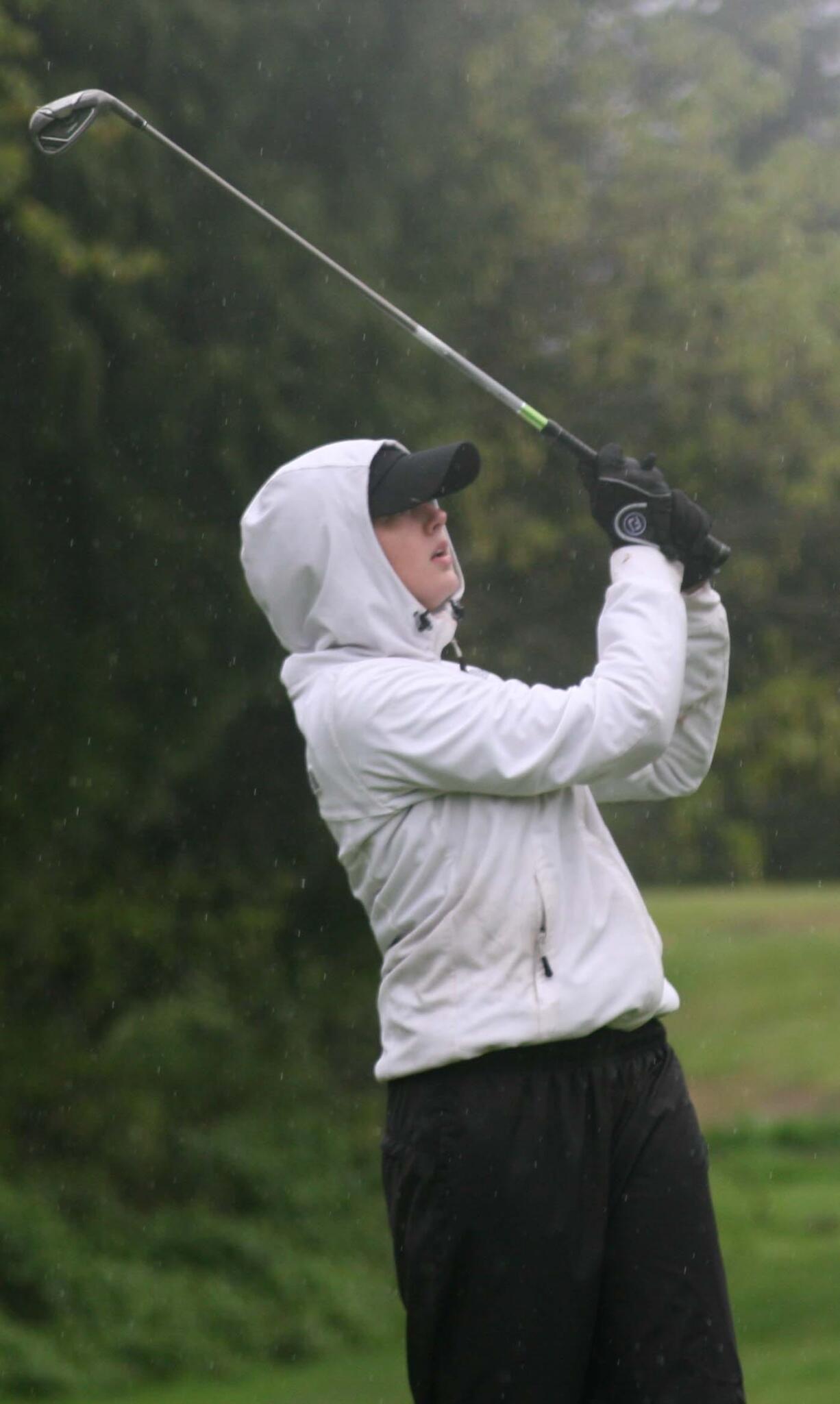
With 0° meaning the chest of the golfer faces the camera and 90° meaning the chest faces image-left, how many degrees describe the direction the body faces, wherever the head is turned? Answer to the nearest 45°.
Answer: approximately 270°

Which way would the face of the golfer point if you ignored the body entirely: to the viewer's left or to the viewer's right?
to the viewer's right
